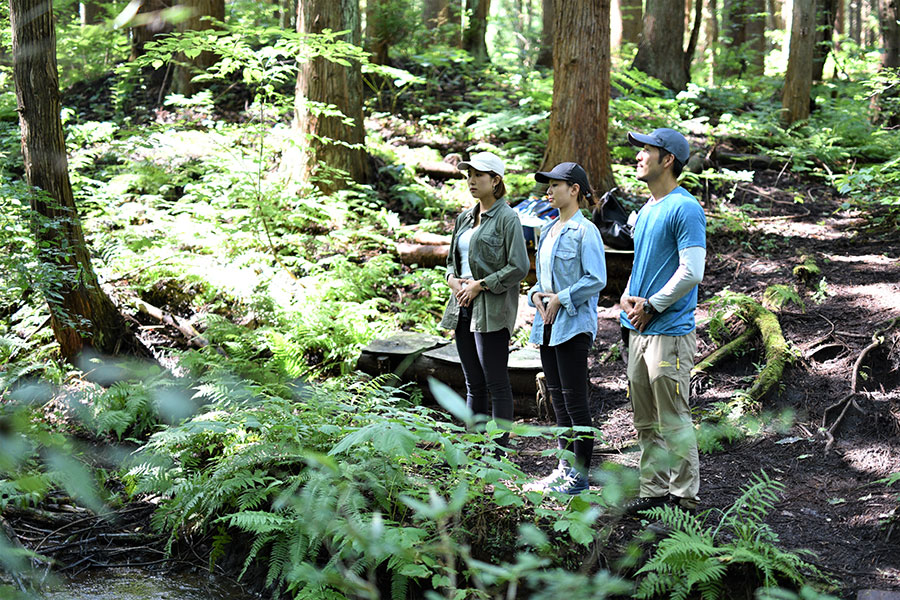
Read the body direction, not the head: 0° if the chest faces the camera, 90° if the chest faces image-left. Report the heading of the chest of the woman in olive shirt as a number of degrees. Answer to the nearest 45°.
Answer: approximately 45°

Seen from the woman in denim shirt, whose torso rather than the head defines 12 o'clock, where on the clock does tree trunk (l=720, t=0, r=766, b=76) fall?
The tree trunk is roughly at 5 o'clock from the woman in denim shirt.

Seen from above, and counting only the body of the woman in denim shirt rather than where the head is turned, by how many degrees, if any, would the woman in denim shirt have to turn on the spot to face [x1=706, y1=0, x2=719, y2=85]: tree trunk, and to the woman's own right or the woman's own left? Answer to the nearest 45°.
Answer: approximately 135° to the woman's own right

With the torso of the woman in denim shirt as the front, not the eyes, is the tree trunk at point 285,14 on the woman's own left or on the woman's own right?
on the woman's own right

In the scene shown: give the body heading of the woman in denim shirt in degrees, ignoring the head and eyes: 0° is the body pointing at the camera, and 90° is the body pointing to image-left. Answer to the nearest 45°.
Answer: approximately 45°

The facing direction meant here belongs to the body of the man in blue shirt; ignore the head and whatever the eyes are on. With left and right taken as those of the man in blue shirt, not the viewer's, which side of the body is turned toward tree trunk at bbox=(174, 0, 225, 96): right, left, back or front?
right

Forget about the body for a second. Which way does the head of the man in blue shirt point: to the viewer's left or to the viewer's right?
to the viewer's left
